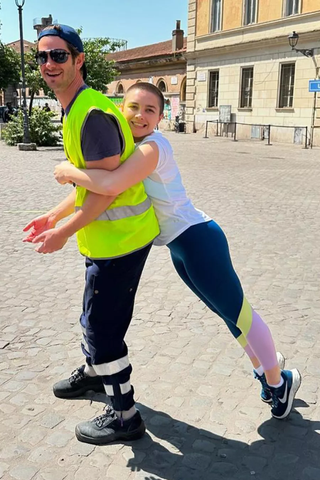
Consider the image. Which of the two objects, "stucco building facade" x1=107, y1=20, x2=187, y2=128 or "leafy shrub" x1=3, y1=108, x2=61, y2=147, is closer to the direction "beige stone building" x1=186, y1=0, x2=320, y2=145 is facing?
the leafy shrub

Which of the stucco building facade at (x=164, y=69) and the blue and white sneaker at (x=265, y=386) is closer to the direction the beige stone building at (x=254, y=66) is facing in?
the blue and white sneaker

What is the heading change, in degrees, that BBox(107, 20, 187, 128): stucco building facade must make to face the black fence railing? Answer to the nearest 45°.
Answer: approximately 45° to its left

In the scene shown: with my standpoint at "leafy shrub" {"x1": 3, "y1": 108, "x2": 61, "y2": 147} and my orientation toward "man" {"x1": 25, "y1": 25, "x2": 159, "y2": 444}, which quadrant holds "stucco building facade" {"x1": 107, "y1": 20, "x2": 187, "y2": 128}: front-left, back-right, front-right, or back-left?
back-left

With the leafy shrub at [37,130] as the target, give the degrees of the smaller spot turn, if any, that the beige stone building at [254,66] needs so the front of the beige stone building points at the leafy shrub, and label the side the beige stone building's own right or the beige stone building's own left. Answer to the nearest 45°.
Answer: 0° — it already faces it

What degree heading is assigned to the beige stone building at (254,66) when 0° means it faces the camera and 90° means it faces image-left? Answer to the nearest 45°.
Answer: approximately 45°

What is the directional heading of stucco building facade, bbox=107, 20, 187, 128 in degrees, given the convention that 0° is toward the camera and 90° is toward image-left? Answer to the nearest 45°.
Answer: approximately 45°

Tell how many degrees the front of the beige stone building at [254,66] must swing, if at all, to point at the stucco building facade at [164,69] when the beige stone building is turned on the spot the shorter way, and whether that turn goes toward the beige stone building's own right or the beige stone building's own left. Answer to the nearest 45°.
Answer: approximately 90° to the beige stone building's own right

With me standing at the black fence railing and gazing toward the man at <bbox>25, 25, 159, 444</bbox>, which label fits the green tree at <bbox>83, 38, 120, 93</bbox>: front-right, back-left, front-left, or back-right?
back-right

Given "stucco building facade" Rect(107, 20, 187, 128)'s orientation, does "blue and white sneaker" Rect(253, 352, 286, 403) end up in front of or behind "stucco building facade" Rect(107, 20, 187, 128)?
in front
